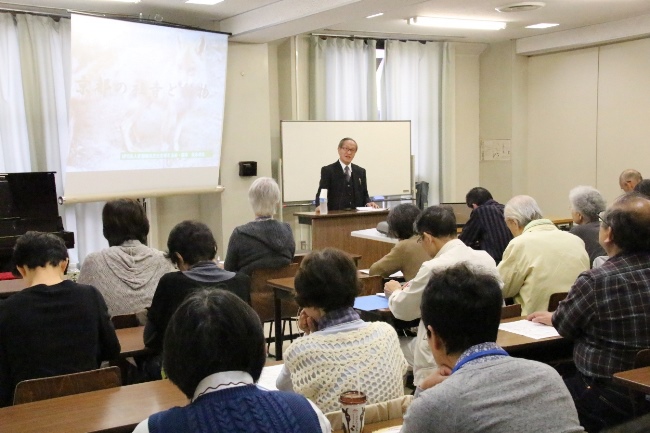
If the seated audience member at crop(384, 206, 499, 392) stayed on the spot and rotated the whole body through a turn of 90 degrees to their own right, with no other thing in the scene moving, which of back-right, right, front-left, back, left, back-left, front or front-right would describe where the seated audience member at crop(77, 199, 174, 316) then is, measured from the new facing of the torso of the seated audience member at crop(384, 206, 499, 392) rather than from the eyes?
back-left

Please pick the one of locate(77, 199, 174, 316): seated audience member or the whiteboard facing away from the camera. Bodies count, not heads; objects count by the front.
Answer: the seated audience member

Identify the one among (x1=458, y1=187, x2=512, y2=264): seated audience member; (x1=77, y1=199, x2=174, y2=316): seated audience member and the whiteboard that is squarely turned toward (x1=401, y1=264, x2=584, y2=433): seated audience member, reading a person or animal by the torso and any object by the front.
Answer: the whiteboard

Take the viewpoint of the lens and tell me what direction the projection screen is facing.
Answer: facing the viewer and to the right of the viewer

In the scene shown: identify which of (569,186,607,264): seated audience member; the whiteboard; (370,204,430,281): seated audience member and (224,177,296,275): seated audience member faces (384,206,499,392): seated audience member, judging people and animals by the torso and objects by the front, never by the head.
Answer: the whiteboard

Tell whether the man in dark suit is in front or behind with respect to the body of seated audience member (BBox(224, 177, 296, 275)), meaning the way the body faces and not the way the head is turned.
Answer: in front

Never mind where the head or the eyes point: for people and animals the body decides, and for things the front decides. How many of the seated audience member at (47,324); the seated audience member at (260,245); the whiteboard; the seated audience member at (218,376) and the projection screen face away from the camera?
3

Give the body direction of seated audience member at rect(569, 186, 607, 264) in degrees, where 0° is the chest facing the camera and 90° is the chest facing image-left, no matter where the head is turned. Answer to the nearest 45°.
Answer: approximately 135°

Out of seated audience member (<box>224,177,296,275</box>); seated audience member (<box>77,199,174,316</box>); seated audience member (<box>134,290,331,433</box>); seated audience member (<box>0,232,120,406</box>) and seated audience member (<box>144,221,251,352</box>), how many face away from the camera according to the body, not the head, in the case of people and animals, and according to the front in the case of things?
5

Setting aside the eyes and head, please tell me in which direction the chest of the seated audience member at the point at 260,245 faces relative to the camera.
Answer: away from the camera

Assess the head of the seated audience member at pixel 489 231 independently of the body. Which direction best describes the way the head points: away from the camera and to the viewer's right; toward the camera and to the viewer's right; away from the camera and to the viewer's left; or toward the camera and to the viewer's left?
away from the camera and to the viewer's left

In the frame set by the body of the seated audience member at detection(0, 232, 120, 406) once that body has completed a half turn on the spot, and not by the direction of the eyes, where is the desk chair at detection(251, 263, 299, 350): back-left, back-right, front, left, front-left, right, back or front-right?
back-left

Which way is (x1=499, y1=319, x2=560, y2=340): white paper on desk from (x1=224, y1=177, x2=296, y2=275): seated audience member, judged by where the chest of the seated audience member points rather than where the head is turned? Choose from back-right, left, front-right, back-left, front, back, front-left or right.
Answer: back-right

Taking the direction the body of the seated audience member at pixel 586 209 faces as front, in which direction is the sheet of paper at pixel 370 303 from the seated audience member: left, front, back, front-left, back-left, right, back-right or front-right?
left

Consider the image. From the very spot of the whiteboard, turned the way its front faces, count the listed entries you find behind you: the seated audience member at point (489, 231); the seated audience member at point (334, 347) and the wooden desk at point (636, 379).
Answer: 0

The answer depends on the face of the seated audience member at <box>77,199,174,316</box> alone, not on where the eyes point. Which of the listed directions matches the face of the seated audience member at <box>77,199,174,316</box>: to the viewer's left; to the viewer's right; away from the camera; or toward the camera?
away from the camera

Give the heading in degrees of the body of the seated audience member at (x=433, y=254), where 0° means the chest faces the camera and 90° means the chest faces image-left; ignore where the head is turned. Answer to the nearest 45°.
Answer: approximately 135°

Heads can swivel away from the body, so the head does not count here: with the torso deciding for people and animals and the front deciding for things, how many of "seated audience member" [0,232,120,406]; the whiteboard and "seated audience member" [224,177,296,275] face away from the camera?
2

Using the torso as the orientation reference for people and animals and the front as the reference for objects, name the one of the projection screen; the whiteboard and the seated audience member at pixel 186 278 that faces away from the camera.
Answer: the seated audience member

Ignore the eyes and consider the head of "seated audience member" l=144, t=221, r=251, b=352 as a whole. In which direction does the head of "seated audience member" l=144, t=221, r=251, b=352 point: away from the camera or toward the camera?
away from the camera

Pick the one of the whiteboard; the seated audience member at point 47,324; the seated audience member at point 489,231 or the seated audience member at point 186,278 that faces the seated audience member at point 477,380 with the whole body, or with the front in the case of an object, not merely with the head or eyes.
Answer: the whiteboard

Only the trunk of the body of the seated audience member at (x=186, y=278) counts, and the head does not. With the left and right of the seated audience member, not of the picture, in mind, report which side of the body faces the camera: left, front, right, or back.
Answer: back

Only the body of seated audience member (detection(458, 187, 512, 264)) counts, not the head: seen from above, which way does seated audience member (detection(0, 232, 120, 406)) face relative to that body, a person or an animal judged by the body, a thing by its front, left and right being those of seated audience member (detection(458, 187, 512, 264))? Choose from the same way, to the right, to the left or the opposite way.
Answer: the same way
